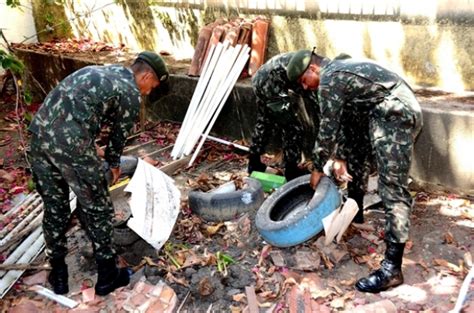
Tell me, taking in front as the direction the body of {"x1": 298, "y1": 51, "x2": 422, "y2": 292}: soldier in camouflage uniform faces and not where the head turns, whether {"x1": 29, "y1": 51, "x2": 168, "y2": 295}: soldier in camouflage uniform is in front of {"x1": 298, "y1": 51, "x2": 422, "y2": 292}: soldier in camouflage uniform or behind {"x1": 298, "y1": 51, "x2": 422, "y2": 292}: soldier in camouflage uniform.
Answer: in front

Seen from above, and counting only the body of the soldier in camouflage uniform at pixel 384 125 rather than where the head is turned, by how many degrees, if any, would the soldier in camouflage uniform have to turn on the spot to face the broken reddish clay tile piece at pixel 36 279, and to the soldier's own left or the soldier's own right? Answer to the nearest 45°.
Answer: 0° — they already face it

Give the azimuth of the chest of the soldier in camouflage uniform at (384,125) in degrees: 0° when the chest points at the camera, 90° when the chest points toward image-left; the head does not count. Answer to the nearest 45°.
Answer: approximately 90°

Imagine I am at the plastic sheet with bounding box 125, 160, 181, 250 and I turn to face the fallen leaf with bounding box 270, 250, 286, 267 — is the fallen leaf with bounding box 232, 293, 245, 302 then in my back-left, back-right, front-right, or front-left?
front-right

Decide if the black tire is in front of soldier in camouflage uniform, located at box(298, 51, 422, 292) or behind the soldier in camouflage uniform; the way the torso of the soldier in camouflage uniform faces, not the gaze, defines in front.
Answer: in front

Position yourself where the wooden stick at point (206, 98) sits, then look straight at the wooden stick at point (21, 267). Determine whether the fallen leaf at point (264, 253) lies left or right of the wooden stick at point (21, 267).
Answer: left

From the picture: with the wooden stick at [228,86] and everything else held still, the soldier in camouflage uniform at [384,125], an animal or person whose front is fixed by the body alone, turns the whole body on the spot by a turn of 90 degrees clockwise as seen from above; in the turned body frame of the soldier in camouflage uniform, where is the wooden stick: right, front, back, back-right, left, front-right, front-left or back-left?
front-left

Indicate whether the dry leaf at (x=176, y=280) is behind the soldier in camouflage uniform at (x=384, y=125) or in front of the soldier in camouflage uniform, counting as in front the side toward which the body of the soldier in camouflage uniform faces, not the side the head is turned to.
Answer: in front
